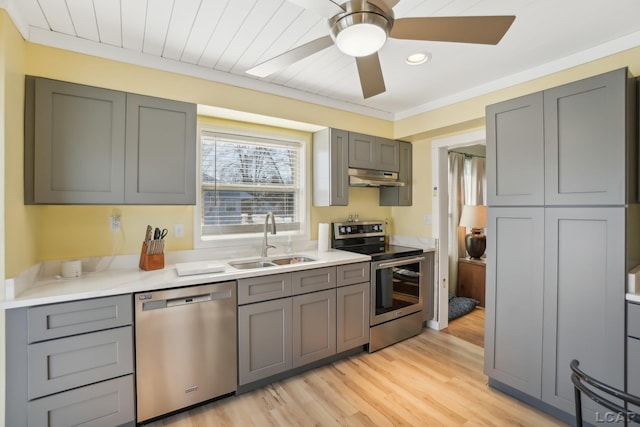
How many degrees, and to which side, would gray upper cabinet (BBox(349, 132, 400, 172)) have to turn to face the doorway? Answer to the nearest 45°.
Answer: approximately 45° to its left

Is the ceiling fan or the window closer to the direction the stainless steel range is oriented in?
the ceiling fan

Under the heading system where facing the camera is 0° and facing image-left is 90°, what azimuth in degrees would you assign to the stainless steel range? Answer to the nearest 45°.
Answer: approximately 315°

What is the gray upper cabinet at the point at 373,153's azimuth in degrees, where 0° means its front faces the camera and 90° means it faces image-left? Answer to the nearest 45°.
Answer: approximately 315°

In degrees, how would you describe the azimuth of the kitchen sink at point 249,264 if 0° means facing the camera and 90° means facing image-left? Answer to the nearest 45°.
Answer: approximately 0°

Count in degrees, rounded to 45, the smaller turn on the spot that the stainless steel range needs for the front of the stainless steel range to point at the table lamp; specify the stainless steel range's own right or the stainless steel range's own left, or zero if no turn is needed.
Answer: approximately 90° to the stainless steel range's own left

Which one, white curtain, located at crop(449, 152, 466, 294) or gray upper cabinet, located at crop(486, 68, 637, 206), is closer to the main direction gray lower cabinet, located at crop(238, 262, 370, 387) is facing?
the gray upper cabinet
